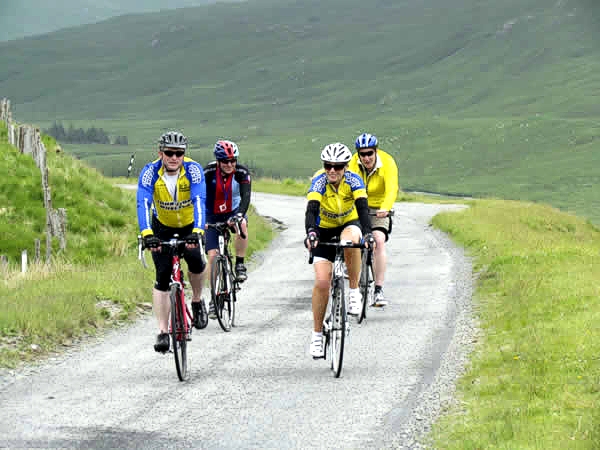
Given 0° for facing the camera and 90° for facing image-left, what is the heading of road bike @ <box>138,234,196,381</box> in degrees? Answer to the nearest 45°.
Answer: approximately 0°

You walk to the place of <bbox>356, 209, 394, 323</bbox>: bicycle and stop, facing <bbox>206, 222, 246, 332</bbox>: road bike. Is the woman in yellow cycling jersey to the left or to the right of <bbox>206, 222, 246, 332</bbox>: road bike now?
left

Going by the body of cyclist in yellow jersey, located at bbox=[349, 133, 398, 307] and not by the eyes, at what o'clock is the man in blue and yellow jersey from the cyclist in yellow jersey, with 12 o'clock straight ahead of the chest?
The man in blue and yellow jersey is roughly at 1 o'clock from the cyclist in yellow jersey.

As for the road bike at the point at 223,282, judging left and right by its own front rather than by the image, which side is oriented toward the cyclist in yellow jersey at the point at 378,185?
left

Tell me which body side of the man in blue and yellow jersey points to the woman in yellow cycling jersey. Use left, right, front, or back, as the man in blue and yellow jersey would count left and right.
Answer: left

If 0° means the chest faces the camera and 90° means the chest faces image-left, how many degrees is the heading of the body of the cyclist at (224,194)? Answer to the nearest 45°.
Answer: approximately 0°

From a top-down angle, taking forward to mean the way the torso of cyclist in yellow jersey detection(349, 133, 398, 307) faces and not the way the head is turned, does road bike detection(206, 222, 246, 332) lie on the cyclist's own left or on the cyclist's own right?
on the cyclist's own right

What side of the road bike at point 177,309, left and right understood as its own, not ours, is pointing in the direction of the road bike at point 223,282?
back

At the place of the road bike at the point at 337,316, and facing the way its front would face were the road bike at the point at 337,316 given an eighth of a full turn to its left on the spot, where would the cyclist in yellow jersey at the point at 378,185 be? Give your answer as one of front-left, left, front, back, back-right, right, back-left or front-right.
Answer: back-left
